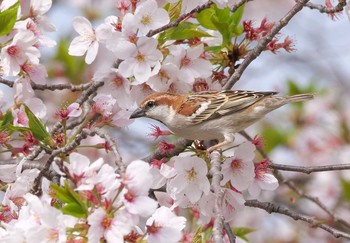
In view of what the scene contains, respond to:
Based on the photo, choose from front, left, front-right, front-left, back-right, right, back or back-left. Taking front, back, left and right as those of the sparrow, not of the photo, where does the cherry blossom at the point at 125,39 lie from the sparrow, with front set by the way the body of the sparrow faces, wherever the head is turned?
front-left

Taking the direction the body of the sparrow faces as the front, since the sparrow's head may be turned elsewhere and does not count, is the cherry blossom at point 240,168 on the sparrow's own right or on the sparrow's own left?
on the sparrow's own left

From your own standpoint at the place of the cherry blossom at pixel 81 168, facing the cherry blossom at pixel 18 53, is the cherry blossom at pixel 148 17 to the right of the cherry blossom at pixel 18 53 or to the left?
right

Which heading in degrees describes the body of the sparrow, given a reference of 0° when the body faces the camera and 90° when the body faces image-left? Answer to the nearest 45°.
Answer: approximately 90°

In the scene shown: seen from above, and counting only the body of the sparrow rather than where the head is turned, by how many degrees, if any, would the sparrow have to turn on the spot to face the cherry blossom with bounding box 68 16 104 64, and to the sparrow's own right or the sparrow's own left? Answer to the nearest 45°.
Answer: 0° — it already faces it

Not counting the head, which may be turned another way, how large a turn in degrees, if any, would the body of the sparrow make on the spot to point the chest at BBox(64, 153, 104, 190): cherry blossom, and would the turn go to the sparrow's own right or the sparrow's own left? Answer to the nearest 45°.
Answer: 0° — it already faces it

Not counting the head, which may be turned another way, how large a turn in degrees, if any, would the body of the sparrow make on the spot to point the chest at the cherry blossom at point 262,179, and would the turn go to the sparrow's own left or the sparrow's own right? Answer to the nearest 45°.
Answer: approximately 135° to the sparrow's own left

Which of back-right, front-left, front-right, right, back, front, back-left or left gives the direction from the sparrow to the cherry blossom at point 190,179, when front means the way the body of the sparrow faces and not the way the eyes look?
left
